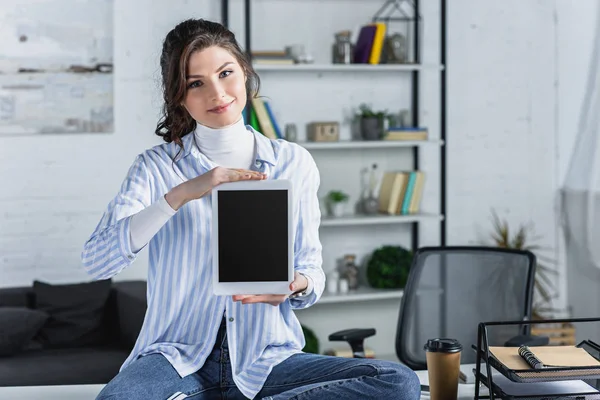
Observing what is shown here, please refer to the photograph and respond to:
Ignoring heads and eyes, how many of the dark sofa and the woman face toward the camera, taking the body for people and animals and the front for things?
2

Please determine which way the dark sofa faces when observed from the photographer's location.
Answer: facing the viewer

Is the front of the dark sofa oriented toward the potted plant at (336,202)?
no

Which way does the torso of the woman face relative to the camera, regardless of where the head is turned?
toward the camera

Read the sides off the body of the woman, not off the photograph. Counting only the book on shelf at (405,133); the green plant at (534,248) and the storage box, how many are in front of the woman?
0

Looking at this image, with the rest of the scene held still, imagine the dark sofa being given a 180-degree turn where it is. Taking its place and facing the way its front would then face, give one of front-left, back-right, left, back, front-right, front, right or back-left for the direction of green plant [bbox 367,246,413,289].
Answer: right

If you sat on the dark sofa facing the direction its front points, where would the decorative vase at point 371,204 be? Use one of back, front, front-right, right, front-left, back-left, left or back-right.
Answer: left

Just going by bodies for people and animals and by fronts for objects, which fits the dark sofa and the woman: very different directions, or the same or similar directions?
same or similar directions

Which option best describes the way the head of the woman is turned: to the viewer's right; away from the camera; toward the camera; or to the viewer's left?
toward the camera

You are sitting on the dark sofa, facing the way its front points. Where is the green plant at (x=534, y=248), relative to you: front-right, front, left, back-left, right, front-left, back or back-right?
left

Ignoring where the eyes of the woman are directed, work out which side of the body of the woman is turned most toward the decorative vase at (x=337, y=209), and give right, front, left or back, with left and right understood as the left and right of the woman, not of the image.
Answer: back

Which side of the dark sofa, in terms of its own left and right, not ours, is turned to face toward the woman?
front

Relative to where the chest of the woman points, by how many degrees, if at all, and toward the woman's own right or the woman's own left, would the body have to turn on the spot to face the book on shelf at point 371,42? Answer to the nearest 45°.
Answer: approximately 180°

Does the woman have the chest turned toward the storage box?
no
